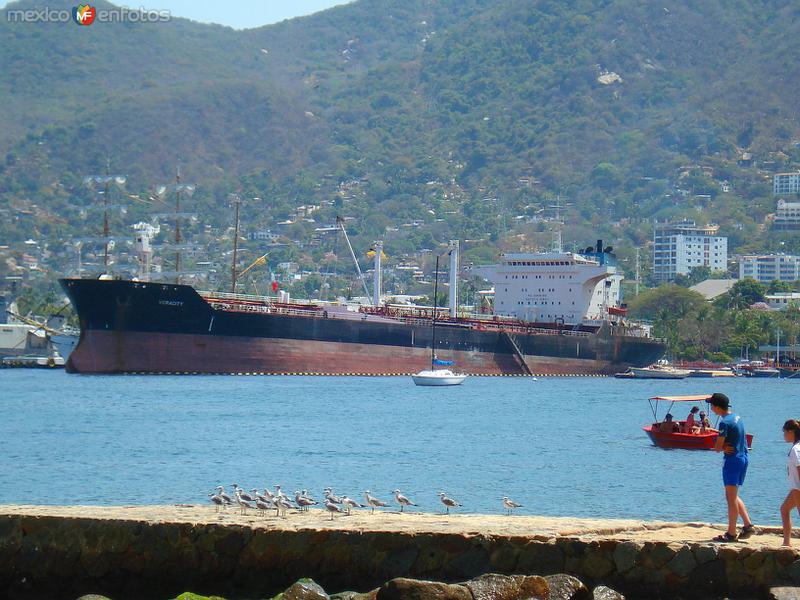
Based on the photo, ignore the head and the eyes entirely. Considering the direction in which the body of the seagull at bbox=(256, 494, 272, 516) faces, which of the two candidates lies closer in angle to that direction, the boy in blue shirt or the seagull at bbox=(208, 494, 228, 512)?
the seagull

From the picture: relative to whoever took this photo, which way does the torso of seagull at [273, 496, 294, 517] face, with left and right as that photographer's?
facing to the left of the viewer

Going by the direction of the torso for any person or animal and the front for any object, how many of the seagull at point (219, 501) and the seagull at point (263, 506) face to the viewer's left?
2

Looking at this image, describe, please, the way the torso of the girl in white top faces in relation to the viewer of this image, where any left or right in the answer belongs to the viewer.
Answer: facing to the left of the viewer

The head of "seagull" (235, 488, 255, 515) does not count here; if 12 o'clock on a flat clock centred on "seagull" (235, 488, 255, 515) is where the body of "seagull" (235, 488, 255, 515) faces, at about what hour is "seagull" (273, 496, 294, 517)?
"seagull" (273, 496, 294, 517) is roughly at 7 o'clock from "seagull" (235, 488, 255, 515).

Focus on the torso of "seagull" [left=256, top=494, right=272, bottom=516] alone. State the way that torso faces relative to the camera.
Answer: to the viewer's left

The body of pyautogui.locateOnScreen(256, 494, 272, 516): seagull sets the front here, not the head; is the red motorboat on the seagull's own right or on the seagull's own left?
on the seagull's own right
